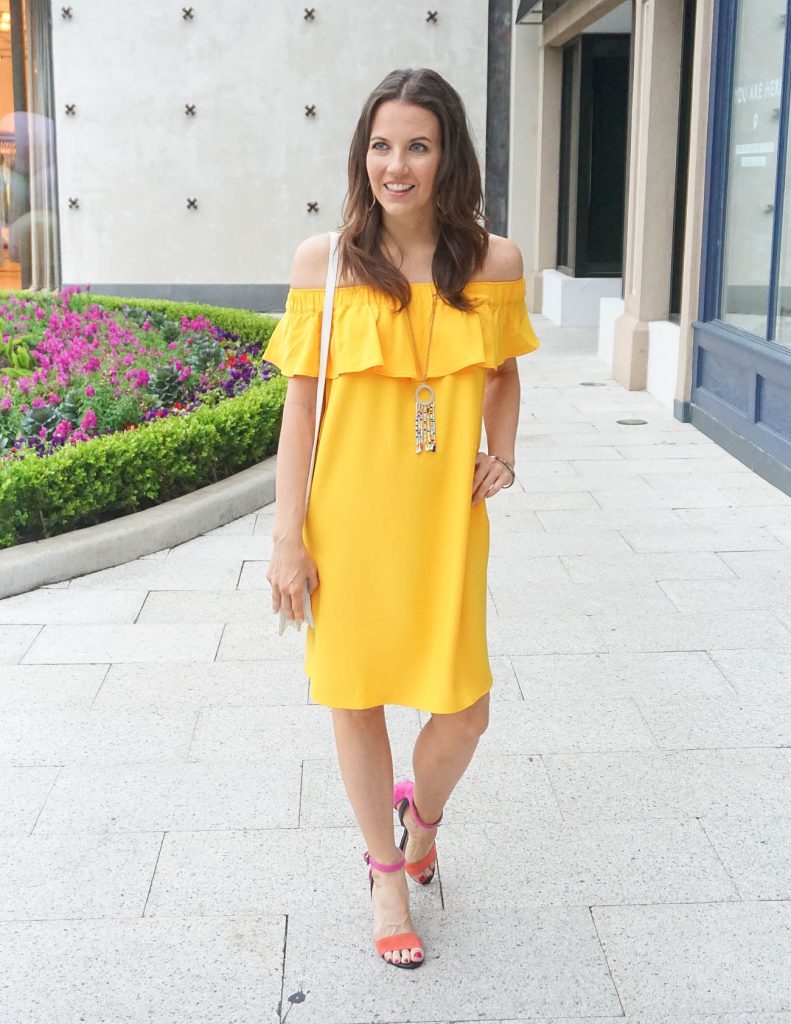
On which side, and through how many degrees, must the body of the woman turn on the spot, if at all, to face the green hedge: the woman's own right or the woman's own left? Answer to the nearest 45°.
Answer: approximately 180°

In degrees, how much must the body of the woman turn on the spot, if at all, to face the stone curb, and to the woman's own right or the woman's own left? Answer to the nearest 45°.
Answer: approximately 180°

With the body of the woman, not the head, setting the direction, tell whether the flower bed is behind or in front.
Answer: behind

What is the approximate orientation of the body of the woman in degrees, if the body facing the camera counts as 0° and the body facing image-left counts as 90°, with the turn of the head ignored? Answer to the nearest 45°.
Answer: approximately 0°
